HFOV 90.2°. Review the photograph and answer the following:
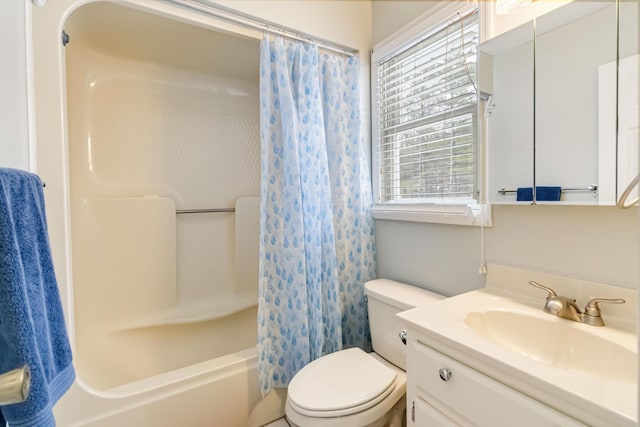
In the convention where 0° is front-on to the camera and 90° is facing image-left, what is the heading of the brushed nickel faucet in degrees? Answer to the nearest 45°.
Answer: approximately 45°

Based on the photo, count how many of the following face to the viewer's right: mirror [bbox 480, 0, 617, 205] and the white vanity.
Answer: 0

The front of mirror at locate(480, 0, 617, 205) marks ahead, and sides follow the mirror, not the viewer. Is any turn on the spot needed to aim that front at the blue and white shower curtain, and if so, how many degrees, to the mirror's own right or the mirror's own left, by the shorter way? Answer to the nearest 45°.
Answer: approximately 45° to the mirror's own right

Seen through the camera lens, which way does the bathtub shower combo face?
facing the viewer and to the right of the viewer

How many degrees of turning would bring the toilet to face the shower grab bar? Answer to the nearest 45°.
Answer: approximately 90° to its right

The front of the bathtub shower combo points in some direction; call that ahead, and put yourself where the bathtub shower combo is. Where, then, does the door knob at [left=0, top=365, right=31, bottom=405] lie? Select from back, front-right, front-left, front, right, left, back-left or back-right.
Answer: front-right

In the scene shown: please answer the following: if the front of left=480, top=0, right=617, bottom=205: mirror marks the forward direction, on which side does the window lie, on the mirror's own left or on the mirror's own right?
on the mirror's own right
